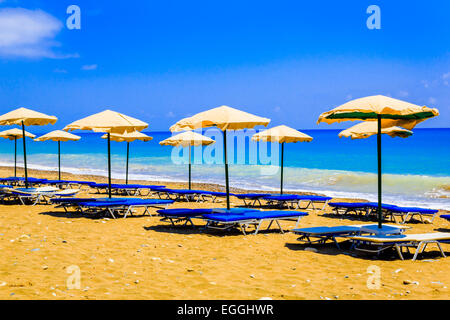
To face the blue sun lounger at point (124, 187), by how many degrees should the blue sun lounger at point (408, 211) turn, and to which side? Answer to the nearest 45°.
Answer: approximately 180°

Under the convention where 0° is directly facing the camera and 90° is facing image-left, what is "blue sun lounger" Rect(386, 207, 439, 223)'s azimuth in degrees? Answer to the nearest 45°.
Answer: approximately 270°

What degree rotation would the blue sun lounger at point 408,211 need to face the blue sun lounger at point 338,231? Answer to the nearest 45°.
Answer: approximately 90° to its right

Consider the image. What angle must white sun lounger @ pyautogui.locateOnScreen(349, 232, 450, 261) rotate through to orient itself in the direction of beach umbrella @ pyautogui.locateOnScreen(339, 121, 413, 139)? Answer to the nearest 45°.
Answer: approximately 90° to its left

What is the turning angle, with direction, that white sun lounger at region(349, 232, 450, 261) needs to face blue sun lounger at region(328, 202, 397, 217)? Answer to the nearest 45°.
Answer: approximately 90° to its left

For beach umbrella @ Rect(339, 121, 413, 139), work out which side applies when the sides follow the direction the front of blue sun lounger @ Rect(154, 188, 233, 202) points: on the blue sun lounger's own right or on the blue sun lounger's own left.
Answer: on the blue sun lounger's own right

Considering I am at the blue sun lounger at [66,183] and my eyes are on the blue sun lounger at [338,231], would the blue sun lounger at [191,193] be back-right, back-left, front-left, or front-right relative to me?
front-left

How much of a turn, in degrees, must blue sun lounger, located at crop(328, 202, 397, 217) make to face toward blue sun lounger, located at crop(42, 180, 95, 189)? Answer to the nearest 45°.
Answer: approximately 180°
